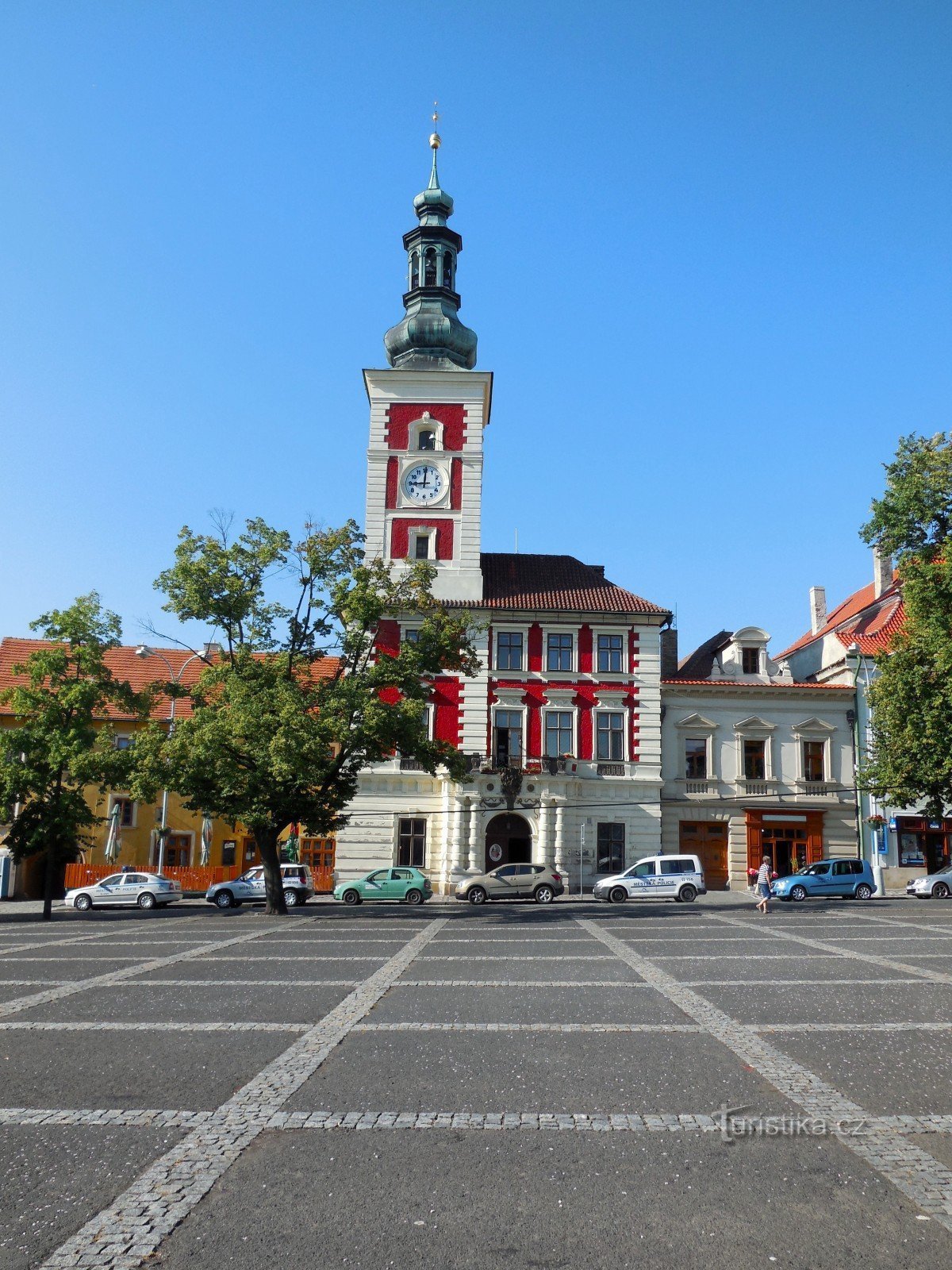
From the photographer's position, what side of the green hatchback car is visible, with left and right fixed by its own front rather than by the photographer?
left

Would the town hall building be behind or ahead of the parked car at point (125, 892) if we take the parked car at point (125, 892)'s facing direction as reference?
behind

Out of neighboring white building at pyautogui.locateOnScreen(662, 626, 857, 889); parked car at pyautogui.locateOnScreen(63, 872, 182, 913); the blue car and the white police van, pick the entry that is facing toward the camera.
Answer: the neighboring white building

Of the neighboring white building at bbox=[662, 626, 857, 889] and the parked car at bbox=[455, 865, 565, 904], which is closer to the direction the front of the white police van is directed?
the parked car

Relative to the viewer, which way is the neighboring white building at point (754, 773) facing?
toward the camera

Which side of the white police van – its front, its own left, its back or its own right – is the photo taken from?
left

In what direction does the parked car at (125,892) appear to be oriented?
to the viewer's left

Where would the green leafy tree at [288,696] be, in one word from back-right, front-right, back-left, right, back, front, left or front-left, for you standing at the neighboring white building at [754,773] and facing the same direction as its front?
front-right

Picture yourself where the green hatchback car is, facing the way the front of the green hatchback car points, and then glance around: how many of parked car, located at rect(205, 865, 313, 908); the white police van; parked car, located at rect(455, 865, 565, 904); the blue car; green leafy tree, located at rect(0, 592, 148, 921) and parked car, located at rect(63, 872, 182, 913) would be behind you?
3

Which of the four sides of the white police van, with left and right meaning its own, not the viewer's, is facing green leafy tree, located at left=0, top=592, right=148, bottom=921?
front

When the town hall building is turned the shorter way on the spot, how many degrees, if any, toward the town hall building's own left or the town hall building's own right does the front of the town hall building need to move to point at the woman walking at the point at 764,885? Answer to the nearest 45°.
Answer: approximately 45° to the town hall building's own left

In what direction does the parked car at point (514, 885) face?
to the viewer's left

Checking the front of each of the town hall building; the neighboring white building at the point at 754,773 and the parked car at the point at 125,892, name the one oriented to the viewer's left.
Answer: the parked car

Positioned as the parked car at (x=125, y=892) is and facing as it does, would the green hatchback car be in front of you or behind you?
behind

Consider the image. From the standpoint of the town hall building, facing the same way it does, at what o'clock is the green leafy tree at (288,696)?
The green leafy tree is roughly at 1 o'clock from the town hall building.
